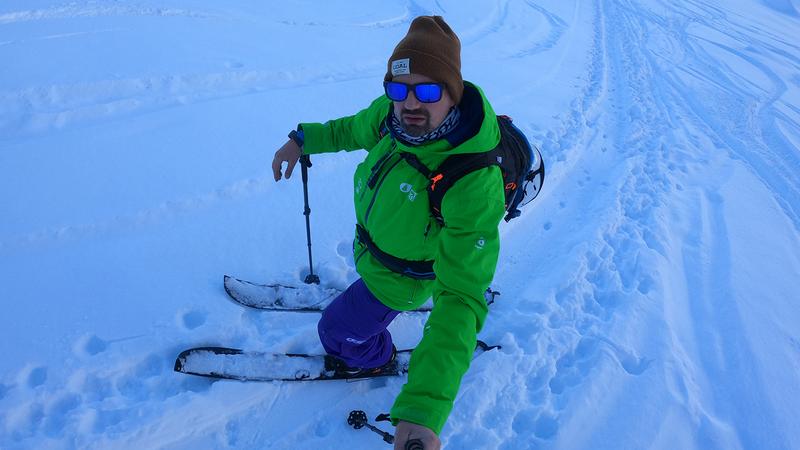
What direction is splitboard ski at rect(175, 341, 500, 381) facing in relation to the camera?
to the viewer's left

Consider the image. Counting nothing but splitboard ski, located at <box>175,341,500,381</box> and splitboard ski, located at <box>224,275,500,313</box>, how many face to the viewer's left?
2

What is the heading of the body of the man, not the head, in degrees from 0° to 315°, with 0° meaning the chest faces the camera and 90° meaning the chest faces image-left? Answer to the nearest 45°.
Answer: approximately 45°

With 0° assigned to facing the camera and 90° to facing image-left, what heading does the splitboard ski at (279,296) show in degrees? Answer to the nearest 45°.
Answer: approximately 90°
